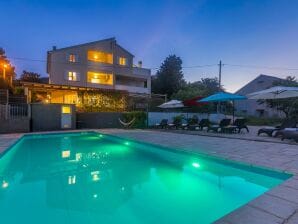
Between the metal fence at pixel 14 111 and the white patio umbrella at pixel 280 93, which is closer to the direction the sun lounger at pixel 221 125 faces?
the metal fence

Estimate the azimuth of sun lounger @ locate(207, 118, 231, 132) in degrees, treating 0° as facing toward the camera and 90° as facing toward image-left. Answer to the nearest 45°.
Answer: approximately 45°

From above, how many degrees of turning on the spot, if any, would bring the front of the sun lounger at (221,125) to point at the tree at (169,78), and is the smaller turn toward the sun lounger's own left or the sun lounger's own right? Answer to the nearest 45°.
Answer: approximately 135° to the sun lounger's own right

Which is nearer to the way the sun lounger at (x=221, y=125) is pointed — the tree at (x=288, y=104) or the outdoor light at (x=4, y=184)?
the outdoor light

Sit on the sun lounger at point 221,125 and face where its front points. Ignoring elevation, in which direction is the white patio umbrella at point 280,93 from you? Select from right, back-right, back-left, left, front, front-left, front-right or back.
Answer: back-left

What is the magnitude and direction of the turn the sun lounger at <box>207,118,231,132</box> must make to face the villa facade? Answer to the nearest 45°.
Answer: approximately 90° to its right
